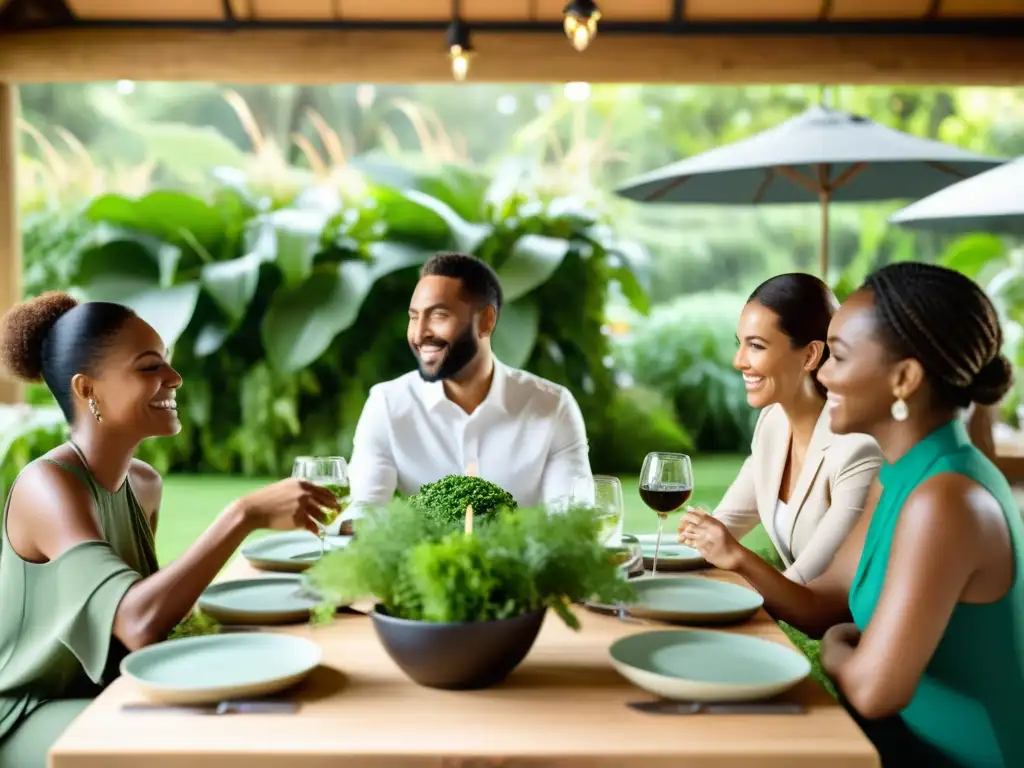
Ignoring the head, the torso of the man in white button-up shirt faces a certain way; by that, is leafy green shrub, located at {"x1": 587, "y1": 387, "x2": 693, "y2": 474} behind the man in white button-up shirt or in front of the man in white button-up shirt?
behind

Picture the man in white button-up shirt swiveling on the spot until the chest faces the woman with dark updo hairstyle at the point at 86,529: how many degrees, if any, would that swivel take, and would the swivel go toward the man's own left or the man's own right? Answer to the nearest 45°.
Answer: approximately 45° to the man's own right

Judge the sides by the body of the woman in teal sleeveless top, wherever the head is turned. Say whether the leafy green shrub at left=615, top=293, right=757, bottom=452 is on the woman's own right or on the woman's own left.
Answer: on the woman's own right

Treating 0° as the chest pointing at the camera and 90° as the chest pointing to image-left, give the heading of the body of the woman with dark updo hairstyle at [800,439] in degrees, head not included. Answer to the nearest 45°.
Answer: approximately 45°

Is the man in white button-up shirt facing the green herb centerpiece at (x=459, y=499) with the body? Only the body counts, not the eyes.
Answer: yes

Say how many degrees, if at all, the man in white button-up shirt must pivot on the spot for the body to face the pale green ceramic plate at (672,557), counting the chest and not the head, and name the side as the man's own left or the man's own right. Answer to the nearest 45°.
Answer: approximately 45° to the man's own left

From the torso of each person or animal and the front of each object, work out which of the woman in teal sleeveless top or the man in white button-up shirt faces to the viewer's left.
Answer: the woman in teal sleeveless top

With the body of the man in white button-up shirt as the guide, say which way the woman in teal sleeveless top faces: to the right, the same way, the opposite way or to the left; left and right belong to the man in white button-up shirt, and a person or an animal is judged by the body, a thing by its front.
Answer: to the right

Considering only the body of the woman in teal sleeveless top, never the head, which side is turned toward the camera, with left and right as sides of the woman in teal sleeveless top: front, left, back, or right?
left

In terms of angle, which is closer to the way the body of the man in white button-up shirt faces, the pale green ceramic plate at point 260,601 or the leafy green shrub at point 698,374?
the pale green ceramic plate

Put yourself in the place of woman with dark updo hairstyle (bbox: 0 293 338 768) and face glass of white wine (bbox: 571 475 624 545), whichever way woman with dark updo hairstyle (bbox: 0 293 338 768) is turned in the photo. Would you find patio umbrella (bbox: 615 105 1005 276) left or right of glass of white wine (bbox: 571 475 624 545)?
left

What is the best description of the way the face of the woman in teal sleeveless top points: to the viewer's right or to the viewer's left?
to the viewer's left

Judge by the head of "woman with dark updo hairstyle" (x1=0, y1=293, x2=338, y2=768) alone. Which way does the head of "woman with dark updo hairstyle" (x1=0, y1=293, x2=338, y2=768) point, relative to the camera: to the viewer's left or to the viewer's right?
to the viewer's right

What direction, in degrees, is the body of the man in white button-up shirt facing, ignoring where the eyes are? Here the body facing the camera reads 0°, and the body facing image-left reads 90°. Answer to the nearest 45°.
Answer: approximately 0°
